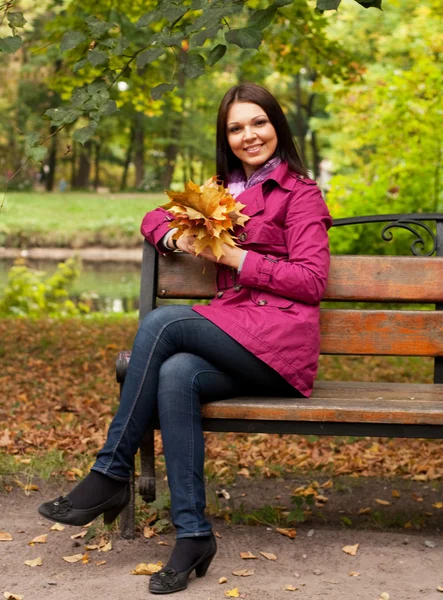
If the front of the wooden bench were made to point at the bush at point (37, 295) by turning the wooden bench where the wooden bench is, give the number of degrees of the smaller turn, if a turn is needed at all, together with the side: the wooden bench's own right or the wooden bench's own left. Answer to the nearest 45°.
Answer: approximately 135° to the wooden bench's own right

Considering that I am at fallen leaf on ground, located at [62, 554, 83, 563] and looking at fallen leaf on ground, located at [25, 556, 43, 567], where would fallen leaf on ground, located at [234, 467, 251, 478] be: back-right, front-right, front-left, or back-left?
back-right

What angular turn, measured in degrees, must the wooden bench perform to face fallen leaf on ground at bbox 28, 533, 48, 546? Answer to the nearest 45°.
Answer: approximately 90° to its right
